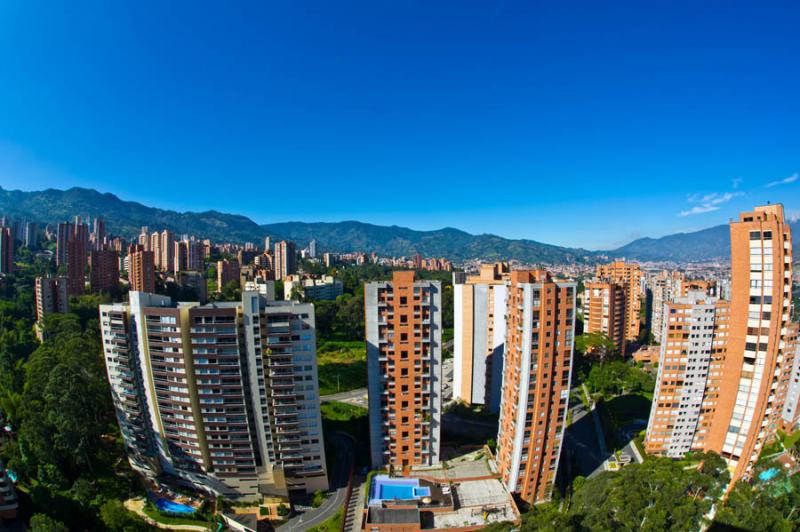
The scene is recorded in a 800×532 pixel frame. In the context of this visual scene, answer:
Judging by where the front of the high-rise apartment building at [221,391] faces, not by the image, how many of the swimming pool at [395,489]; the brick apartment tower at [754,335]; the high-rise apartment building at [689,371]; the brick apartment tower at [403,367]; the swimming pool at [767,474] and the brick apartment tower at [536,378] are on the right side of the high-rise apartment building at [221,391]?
0

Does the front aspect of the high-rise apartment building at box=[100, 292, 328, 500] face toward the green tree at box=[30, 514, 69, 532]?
no

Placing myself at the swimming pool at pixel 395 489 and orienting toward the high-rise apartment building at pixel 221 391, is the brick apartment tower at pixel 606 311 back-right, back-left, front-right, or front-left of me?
back-right

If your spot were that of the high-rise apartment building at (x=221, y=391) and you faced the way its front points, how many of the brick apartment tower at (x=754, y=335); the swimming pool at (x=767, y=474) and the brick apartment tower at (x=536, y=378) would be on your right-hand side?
0

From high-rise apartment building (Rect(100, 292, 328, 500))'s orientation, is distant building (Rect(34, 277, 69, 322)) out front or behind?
behind

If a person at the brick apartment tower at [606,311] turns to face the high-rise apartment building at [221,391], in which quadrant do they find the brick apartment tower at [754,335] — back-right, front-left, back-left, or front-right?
front-left

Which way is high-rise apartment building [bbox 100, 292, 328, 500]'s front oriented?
toward the camera

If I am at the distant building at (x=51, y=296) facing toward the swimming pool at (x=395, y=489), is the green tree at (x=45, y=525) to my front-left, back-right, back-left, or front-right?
front-right

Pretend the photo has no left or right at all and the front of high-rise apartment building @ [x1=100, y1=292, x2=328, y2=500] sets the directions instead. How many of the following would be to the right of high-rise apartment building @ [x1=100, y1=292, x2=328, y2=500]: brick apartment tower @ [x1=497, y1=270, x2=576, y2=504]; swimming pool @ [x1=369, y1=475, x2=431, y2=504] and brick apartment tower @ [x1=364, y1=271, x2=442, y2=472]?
0

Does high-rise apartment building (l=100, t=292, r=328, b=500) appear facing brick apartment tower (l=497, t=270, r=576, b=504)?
no

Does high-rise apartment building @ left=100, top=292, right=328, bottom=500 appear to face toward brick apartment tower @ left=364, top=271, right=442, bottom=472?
no

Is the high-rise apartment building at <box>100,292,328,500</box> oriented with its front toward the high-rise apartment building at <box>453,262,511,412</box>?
no

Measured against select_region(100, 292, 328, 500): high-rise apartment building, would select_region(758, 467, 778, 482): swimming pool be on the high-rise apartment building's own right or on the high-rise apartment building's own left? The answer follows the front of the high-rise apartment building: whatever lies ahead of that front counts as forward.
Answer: on the high-rise apartment building's own left

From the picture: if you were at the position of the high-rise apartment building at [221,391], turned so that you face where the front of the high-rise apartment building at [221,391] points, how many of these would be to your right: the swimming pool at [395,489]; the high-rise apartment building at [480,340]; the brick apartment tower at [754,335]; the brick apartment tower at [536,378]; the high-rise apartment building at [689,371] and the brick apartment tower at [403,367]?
0
